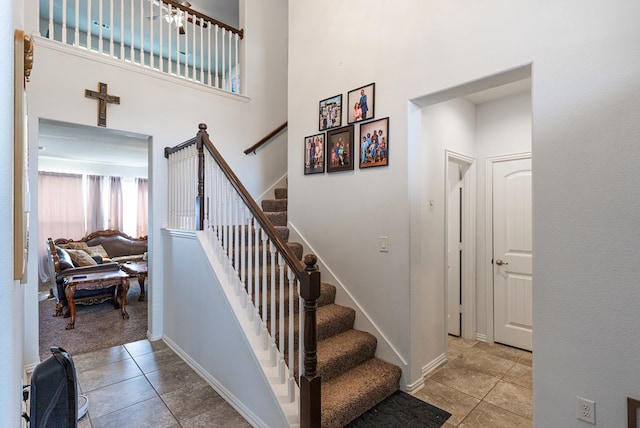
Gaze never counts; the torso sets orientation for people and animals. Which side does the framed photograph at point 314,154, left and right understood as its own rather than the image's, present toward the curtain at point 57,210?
right

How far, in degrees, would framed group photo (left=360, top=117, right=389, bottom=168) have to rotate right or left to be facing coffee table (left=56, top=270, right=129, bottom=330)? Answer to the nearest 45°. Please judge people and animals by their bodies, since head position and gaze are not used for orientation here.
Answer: approximately 45° to its right

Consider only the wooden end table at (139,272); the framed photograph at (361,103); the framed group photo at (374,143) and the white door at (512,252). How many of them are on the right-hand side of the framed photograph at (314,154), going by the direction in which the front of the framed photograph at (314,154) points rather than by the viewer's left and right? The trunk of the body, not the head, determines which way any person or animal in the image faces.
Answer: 1

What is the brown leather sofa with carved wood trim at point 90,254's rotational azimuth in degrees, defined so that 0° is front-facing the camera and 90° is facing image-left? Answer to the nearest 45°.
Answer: approximately 315°

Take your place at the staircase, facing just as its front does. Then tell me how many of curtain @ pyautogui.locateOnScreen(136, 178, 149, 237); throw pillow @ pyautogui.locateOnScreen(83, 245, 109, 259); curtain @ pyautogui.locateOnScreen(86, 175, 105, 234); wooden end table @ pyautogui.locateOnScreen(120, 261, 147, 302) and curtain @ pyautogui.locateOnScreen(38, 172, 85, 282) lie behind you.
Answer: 5

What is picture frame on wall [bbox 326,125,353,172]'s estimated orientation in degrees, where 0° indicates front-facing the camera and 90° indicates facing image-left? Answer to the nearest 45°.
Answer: approximately 45°

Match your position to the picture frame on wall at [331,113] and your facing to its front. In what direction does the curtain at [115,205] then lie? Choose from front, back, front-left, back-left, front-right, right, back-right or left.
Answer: right

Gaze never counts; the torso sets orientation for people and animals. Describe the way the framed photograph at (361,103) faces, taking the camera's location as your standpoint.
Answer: facing the viewer and to the left of the viewer

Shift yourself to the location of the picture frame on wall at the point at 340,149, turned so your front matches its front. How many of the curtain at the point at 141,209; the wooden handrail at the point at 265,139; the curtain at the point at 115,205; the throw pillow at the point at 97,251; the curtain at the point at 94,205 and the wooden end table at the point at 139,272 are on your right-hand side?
6

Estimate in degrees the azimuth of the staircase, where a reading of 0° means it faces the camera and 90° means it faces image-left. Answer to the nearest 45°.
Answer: approximately 315°

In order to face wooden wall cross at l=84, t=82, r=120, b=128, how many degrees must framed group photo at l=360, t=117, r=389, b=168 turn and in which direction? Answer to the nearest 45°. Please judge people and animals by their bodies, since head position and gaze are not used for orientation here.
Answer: approximately 45° to its right

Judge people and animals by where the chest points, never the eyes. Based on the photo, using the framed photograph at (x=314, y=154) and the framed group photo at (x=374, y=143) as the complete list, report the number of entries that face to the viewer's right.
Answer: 0
